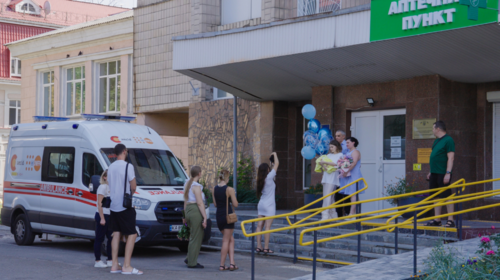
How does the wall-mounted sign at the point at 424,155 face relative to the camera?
toward the camera

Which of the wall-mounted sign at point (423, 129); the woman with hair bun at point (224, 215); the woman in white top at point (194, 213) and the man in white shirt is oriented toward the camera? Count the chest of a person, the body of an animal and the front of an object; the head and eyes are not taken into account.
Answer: the wall-mounted sign

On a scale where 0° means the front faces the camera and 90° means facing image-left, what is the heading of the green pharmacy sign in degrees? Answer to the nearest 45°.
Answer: approximately 45°

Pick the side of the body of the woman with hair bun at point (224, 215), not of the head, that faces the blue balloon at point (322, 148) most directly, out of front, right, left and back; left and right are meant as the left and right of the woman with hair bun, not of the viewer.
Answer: front

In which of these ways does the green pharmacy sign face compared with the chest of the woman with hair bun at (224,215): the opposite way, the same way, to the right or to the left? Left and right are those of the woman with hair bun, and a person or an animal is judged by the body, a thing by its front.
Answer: the opposite way

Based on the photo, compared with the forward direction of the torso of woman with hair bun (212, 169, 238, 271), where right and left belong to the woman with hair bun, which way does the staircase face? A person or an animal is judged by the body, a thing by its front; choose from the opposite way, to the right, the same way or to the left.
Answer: the opposite way

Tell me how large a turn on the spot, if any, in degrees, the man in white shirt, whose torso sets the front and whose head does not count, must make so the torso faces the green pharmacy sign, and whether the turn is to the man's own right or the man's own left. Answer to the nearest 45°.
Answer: approximately 45° to the man's own right

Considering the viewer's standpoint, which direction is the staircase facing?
facing the viewer and to the left of the viewer

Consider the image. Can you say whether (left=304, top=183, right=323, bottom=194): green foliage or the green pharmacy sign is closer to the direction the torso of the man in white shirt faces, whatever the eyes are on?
the green foliage

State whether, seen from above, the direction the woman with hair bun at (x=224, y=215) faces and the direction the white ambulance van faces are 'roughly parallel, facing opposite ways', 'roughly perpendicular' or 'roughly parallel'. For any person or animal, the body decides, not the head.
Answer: roughly perpendicular

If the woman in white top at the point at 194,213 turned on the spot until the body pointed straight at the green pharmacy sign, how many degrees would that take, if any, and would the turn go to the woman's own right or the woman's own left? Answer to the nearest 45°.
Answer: approximately 45° to the woman's own right

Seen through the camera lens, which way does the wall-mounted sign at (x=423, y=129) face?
facing the viewer

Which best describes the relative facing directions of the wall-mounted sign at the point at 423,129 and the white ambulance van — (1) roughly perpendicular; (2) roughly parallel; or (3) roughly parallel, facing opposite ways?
roughly perpendicular
